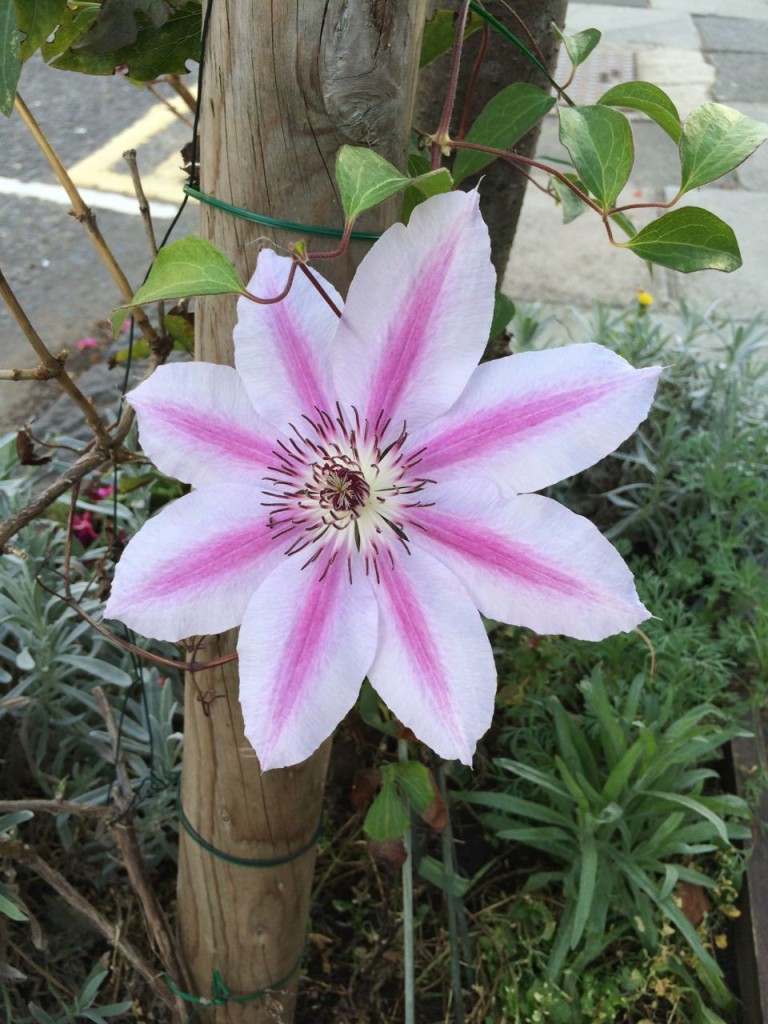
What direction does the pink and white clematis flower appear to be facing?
toward the camera
